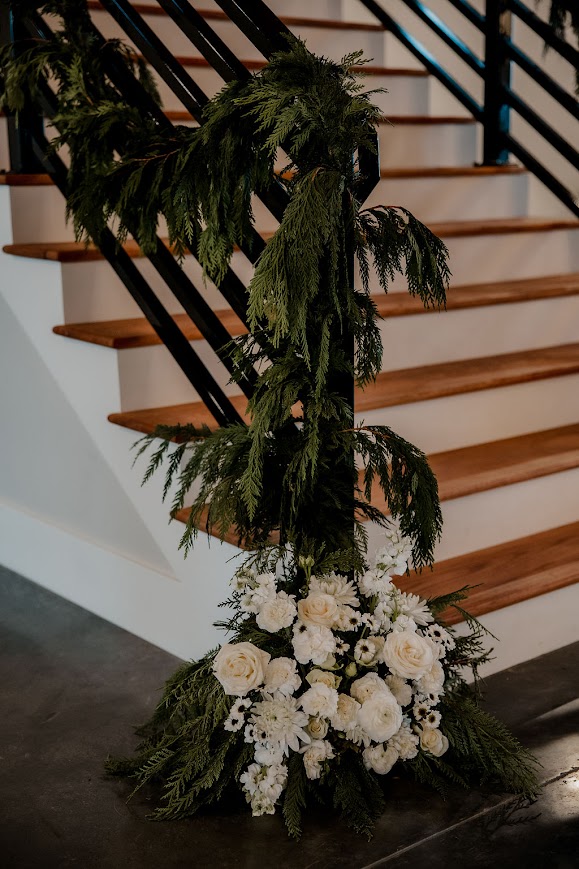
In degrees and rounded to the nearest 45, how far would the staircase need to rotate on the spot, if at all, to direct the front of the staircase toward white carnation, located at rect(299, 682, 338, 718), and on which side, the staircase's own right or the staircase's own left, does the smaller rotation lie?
approximately 45° to the staircase's own right

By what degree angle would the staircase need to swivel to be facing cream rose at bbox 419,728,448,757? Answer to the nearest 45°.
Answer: approximately 45° to its right

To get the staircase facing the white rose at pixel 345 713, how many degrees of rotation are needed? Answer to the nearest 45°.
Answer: approximately 45° to its right

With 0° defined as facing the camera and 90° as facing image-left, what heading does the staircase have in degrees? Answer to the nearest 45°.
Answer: approximately 315°
